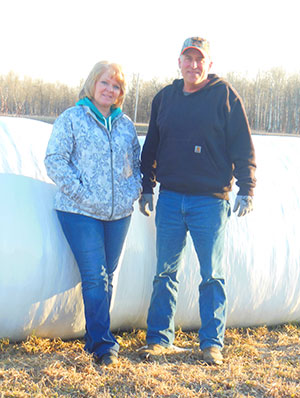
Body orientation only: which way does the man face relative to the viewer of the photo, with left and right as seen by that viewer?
facing the viewer

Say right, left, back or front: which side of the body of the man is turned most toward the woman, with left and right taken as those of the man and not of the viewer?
right
